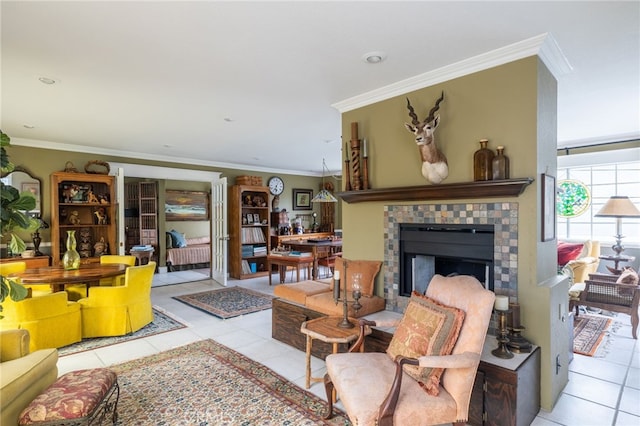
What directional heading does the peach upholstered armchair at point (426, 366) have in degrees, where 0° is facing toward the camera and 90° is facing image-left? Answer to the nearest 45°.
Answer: approximately 45°

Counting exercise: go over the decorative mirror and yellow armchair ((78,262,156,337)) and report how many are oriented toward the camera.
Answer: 1

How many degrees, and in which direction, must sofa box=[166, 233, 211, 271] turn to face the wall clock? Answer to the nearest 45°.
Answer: approximately 90° to its left

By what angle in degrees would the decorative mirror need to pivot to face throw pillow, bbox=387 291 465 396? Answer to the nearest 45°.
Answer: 0° — it already faces it

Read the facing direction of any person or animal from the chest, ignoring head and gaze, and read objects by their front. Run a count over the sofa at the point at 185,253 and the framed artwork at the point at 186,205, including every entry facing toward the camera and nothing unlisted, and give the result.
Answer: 2

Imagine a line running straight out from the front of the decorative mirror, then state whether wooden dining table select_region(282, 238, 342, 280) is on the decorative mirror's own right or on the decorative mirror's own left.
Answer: on the decorative mirror's own left

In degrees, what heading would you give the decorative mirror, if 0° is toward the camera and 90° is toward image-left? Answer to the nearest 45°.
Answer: approximately 0°

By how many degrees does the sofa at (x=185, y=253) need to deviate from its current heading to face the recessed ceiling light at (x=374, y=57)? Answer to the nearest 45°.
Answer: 0° — it already faces it

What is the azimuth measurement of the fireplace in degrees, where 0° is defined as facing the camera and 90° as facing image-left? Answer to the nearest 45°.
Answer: approximately 45°

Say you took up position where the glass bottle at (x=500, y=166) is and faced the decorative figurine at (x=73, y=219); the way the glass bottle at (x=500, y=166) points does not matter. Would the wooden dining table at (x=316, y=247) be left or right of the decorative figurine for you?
right
